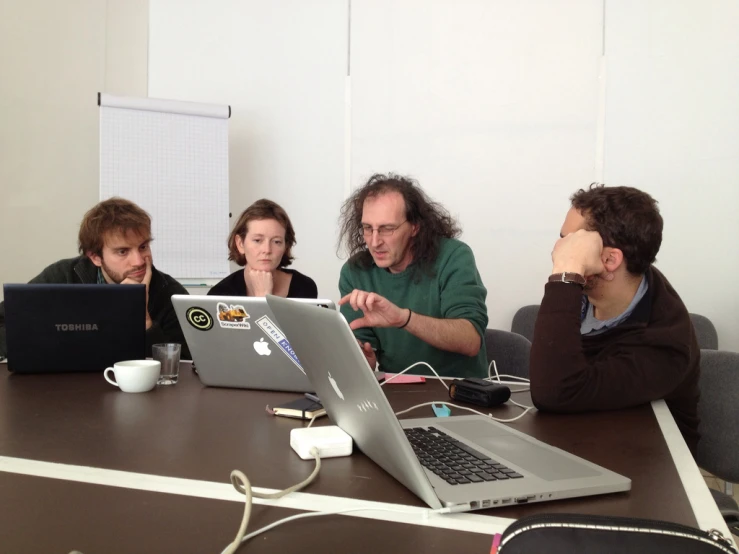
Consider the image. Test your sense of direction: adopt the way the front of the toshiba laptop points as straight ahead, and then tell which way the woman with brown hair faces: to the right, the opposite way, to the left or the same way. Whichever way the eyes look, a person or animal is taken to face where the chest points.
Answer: the opposite way

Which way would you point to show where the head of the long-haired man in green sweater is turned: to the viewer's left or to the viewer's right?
to the viewer's left

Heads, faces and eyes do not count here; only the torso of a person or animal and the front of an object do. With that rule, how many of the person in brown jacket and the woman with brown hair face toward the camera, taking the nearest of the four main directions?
1

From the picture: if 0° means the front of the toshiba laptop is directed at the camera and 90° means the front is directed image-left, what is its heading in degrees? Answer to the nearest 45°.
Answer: approximately 180°

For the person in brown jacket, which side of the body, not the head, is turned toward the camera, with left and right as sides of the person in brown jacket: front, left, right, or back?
left

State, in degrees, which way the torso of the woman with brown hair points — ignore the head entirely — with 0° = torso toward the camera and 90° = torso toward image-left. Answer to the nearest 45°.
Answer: approximately 0°

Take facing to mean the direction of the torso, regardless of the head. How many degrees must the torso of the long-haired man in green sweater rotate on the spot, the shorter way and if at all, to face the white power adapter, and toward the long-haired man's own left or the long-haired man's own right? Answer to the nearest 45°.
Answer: approximately 45° to the long-haired man's own left

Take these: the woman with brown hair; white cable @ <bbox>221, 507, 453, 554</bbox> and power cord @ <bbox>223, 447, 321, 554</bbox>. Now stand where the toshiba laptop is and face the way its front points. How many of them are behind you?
2

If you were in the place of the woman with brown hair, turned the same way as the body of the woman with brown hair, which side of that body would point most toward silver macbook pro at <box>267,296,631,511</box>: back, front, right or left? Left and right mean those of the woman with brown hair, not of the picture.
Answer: front

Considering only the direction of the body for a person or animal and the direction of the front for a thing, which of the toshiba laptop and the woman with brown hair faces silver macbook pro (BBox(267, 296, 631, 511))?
the woman with brown hair
